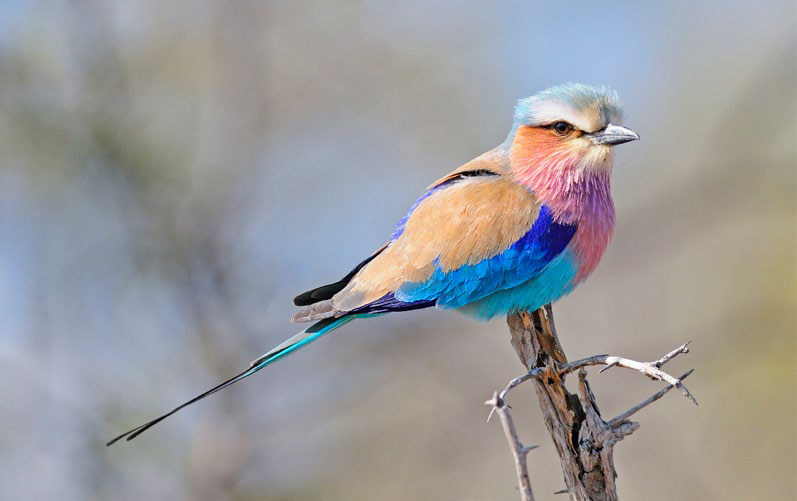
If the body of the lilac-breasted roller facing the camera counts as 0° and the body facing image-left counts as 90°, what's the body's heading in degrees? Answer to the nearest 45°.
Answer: approximately 270°
